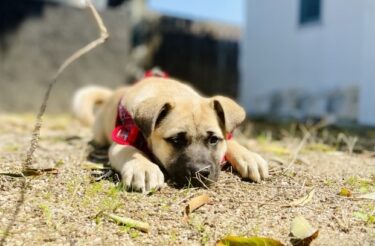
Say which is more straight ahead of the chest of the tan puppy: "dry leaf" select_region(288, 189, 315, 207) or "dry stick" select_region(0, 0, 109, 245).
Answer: the dry leaf

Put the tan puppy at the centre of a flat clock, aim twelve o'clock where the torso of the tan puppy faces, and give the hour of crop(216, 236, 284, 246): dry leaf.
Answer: The dry leaf is roughly at 1 o'clock from the tan puppy.

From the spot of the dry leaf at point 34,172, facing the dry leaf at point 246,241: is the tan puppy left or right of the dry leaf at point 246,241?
left

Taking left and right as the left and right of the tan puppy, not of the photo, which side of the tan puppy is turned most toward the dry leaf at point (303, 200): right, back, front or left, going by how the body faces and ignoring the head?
front

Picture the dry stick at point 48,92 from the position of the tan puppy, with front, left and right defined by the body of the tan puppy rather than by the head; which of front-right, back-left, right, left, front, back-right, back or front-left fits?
right

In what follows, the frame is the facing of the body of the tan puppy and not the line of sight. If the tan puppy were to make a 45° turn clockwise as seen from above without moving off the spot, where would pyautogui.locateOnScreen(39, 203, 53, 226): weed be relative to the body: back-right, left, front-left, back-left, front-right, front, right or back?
front-right

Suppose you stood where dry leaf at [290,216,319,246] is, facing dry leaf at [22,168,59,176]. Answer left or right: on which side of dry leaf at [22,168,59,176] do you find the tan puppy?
right

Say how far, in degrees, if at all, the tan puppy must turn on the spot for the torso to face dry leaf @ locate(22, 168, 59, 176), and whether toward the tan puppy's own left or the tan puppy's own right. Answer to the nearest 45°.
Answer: approximately 135° to the tan puppy's own right

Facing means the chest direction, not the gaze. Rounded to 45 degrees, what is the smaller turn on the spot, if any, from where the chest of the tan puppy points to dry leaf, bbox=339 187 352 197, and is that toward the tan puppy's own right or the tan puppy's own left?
approximately 45° to the tan puppy's own left

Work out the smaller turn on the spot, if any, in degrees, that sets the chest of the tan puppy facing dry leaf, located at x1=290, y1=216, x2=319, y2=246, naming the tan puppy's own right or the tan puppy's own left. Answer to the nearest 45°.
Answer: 0° — it already faces it

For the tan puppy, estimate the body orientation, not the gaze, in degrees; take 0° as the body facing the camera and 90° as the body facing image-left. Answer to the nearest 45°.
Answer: approximately 315°

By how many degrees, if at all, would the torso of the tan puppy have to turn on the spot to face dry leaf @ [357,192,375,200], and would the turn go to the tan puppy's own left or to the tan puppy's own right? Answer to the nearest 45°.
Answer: approximately 45° to the tan puppy's own left

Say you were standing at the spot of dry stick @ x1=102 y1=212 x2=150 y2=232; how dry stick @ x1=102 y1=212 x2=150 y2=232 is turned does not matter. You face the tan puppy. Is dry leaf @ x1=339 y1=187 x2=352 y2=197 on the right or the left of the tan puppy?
right

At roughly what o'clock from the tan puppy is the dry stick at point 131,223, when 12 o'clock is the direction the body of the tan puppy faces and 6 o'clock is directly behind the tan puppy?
The dry stick is roughly at 2 o'clock from the tan puppy.
